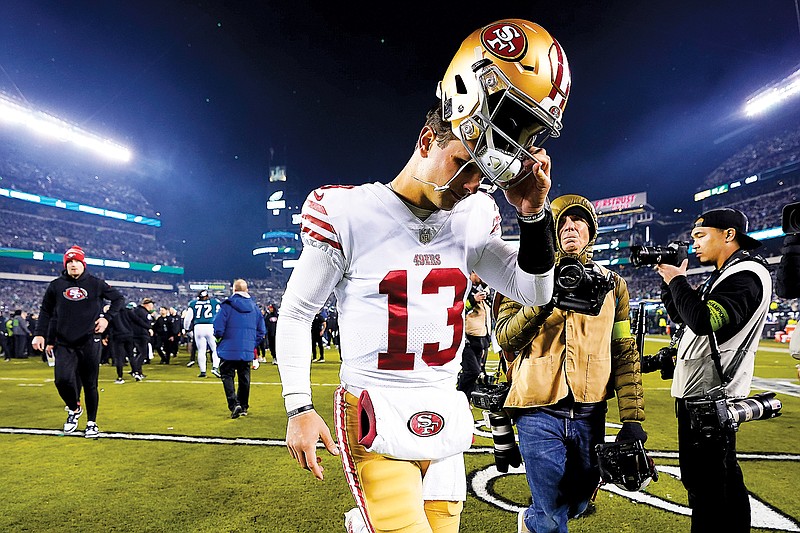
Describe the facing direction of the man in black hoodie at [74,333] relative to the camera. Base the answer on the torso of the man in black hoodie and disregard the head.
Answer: toward the camera

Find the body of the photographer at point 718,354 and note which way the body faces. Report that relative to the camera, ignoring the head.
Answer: to the viewer's left

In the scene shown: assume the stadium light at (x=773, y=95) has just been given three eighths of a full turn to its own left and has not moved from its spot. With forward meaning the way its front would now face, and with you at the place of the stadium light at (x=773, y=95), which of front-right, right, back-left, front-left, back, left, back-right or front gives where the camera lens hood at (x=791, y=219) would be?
right

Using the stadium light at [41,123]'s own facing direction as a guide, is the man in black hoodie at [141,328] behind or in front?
in front

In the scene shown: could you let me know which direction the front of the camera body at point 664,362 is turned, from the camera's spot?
facing to the left of the viewer

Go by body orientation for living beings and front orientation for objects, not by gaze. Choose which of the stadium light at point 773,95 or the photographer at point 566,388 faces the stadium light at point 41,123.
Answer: the stadium light at point 773,95

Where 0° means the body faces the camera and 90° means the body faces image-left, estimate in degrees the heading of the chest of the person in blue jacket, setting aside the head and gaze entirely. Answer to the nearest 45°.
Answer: approximately 180°

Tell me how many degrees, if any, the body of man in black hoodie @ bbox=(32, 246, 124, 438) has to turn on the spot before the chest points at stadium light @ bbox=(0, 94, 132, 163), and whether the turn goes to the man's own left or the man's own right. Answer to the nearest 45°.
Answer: approximately 180°

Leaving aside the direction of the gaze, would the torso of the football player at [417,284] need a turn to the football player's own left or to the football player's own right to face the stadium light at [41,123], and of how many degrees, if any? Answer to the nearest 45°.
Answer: approximately 180°

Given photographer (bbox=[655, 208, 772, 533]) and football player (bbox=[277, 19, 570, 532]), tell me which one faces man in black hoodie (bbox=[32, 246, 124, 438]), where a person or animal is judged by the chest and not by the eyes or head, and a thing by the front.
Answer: the photographer

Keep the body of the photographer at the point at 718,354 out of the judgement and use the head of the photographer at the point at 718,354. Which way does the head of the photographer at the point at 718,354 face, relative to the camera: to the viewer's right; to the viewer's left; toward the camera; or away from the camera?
to the viewer's left

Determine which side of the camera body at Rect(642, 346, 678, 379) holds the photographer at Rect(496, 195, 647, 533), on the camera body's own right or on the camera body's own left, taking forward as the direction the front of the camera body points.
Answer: on the camera body's own left
